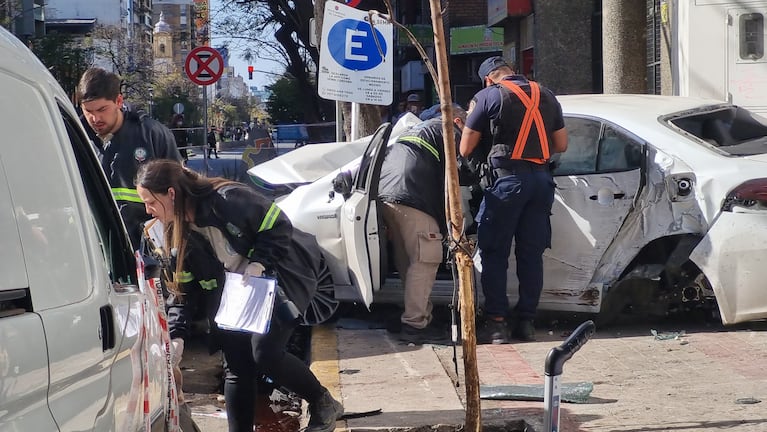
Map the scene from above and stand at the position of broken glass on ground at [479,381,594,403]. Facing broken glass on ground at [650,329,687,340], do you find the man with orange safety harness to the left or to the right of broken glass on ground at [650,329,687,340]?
left

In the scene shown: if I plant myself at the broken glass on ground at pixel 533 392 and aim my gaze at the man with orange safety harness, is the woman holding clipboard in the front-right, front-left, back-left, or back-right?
back-left

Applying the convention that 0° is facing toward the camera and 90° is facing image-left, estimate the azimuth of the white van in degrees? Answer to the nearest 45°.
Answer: approximately 225°

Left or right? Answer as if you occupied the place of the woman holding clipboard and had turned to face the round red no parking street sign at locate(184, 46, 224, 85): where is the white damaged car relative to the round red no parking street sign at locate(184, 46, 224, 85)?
right

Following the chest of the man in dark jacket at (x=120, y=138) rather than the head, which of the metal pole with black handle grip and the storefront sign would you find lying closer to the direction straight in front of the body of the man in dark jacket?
the metal pole with black handle grip

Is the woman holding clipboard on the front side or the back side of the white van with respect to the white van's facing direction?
on the front side
